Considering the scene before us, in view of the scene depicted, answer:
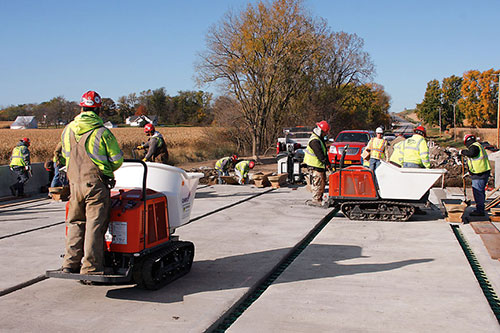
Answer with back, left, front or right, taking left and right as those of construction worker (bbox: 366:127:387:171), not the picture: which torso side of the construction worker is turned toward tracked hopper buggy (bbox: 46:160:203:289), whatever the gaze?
front

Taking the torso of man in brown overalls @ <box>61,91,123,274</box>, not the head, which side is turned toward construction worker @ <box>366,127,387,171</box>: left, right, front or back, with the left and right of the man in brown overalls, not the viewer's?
front

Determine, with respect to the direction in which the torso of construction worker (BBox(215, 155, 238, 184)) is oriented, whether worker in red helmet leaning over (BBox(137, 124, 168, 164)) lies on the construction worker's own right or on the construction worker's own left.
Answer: on the construction worker's own right

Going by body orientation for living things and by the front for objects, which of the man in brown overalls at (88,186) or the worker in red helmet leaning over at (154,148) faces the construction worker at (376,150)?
the man in brown overalls

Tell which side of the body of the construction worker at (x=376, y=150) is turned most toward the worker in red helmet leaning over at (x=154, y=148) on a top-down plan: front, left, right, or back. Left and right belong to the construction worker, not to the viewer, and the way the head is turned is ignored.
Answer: right

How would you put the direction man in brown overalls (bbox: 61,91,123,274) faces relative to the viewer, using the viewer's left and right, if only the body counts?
facing away from the viewer and to the right of the viewer
